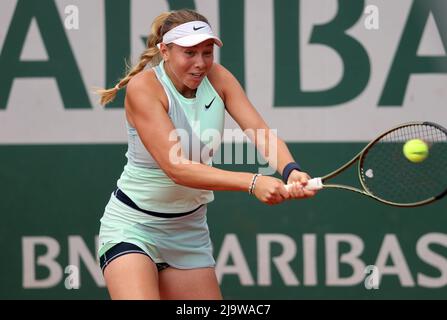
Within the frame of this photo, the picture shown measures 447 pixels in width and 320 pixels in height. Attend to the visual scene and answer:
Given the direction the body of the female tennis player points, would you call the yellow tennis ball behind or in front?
in front

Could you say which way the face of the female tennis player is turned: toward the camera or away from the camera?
toward the camera

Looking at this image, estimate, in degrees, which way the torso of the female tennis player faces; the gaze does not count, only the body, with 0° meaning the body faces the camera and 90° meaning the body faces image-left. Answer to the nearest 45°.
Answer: approximately 315°
